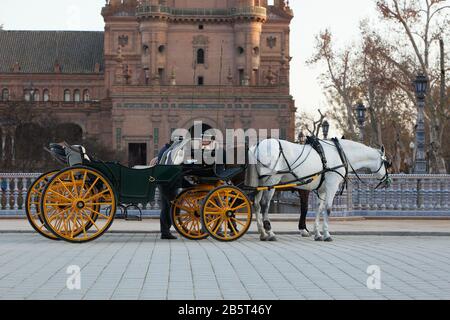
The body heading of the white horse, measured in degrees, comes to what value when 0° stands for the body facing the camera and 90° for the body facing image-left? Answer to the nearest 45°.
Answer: approximately 270°

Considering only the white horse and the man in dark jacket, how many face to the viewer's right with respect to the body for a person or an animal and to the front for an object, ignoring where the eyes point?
2

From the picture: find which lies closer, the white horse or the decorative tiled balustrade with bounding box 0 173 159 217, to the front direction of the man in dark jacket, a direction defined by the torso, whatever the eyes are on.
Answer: the white horse

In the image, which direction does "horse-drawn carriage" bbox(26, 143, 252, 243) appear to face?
to the viewer's right

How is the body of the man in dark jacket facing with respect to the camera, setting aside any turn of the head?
to the viewer's right

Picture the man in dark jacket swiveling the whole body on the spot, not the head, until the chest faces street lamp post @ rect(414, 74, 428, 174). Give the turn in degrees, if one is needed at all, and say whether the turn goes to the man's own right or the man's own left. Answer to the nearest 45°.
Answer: approximately 45° to the man's own left

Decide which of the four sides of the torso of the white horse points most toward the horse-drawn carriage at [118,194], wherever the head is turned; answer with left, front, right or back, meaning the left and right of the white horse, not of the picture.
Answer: back

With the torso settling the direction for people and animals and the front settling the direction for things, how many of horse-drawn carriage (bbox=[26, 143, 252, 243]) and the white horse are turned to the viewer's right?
2
